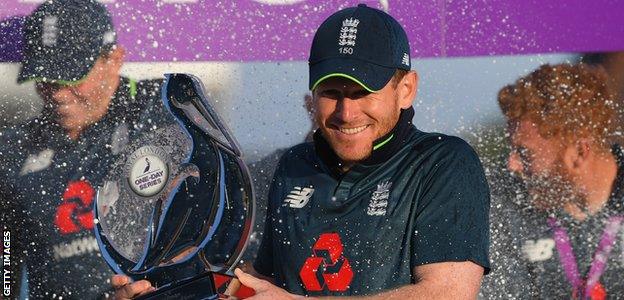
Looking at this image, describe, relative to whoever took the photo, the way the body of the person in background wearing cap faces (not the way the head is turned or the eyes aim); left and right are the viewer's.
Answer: facing the viewer and to the left of the viewer

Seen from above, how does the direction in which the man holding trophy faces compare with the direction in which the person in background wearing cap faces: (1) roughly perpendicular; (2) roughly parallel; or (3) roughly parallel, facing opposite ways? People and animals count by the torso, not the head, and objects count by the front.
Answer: roughly parallel

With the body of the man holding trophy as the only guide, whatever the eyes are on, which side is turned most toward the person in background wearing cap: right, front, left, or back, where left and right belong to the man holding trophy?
right

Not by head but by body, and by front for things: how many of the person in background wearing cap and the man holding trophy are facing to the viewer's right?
0

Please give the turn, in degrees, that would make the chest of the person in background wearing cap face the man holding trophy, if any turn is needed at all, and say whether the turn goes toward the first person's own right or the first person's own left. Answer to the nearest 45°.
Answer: approximately 90° to the first person's own left

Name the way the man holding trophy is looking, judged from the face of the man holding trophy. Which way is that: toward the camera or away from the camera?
toward the camera
